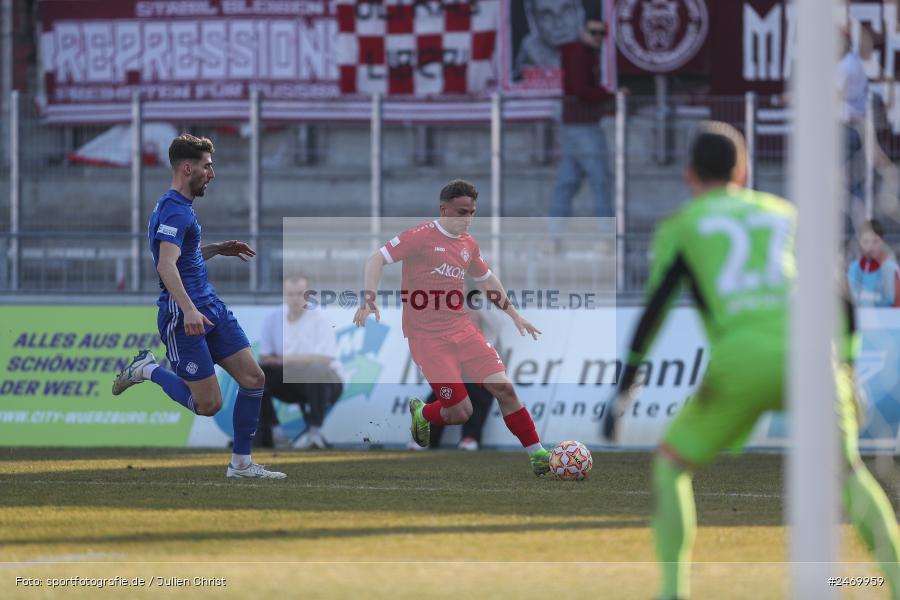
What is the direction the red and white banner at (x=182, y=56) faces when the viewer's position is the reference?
facing the viewer

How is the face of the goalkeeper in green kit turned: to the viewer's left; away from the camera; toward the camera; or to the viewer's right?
away from the camera

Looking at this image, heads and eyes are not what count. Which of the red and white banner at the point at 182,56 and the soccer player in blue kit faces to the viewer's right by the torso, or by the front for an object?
the soccer player in blue kit

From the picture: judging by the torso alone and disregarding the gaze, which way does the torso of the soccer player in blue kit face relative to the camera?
to the viewer's right

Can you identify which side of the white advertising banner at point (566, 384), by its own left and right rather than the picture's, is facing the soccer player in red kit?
front

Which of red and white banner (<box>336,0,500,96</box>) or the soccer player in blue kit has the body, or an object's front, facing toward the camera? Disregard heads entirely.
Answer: the red and white banner

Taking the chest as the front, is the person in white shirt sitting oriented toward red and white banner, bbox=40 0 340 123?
no

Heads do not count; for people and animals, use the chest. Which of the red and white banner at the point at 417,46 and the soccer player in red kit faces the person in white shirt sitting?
the red and white banner

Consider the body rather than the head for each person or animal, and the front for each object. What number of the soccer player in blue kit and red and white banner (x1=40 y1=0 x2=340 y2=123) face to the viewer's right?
1

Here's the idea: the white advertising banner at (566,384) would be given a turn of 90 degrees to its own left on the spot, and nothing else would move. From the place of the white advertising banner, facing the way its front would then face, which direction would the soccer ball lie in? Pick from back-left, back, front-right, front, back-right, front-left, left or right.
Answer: right

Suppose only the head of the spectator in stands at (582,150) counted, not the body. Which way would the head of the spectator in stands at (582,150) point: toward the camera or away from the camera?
toward the camera

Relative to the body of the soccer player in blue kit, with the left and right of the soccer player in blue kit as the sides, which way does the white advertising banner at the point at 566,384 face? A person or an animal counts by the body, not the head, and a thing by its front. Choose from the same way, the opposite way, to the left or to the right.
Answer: to the right

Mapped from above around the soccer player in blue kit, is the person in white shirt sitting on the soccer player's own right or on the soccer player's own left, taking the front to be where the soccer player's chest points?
on the soccer player's own left

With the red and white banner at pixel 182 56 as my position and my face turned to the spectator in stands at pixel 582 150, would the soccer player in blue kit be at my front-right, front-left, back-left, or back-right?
front-right

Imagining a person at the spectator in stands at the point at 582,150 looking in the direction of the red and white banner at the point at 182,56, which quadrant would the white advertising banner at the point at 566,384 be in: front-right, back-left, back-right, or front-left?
back-left

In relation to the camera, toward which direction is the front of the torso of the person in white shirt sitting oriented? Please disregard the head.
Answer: toward the camera

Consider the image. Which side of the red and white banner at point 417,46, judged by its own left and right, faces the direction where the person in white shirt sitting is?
front

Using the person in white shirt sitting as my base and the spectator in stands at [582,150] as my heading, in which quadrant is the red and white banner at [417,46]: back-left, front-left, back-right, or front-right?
front-left

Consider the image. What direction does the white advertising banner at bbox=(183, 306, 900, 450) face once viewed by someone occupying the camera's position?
facing the viewer

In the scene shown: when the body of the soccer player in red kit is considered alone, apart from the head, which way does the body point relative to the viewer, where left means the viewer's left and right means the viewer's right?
facing the viewer and to the right of the viewer
